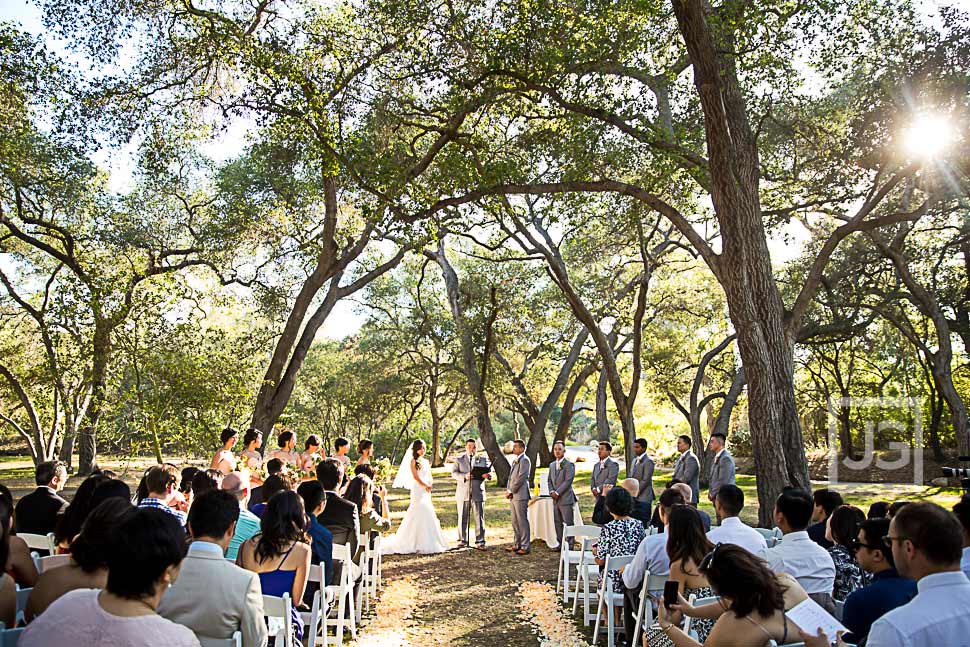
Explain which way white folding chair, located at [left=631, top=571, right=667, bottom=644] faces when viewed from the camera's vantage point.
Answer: facing away from the viewer and to the left of the viewer

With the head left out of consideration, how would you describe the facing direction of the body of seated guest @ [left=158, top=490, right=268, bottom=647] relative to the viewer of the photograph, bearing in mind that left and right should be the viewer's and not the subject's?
facing away from the viewer and to the right of the viewer

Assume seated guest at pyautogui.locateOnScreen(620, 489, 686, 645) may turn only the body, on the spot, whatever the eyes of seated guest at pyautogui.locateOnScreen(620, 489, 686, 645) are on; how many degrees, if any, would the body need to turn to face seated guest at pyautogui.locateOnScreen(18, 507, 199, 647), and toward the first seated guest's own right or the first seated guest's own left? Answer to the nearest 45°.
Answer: approximately 90° to the first seated guest's own left

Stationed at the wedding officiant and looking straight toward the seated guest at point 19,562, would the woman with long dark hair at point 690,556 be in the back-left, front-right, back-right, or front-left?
front-left

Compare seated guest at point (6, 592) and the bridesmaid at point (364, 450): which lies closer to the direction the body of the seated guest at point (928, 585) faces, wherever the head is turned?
the bridesmaid

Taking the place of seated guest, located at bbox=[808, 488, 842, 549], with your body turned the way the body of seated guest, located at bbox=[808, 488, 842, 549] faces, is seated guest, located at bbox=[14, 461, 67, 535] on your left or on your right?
on your left

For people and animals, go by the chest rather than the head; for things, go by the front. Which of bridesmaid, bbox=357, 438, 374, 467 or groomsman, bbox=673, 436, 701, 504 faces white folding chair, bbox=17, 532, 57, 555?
the groomsman

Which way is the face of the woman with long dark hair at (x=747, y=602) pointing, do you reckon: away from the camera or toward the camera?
away from the camera

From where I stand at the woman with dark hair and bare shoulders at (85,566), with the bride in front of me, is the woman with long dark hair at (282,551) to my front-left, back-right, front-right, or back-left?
front-right

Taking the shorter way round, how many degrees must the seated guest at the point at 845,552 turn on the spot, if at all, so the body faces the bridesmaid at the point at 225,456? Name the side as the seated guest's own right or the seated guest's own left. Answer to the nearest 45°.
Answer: approximately 45° to the seated guest's own left

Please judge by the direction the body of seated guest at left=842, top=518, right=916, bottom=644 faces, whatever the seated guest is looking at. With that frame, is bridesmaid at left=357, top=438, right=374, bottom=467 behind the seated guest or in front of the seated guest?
in front

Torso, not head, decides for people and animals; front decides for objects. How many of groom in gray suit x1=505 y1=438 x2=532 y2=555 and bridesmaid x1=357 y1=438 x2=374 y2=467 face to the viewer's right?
1

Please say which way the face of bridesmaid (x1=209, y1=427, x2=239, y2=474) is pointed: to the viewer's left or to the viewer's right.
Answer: to the viewer's right

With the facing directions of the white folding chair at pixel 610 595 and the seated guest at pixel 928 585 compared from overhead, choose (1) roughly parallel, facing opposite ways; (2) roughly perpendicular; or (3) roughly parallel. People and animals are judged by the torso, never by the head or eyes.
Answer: roughly parallel

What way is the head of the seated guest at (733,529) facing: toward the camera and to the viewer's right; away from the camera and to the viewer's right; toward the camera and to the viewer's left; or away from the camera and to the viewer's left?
away from the camera and to the viewer's left

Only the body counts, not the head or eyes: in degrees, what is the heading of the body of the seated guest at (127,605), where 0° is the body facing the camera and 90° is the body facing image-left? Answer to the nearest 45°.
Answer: approximately 225°

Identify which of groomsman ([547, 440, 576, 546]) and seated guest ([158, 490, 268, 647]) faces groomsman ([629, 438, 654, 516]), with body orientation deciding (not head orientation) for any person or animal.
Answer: the seated guest

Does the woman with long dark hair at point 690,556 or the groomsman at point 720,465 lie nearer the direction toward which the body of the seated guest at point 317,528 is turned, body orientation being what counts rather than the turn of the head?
the groomsman
